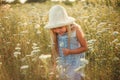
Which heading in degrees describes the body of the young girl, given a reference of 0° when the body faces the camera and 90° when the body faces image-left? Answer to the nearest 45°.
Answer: approximately 45°
